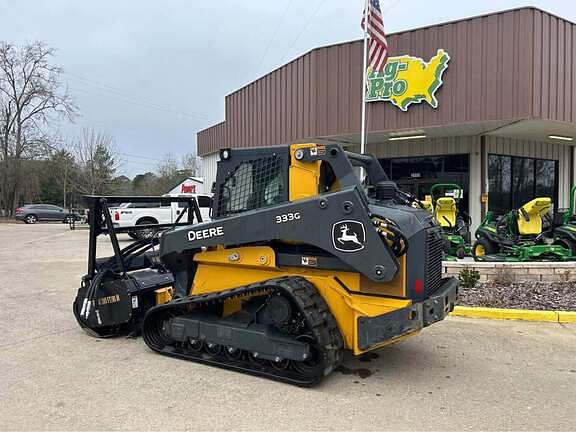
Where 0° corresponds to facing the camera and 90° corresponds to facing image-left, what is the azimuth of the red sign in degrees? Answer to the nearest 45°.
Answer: approximately 0°

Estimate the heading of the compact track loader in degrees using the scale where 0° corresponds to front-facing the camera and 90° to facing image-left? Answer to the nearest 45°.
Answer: approximately 135°

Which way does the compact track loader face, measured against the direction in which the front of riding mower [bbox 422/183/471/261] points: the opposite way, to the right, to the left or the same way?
to the right

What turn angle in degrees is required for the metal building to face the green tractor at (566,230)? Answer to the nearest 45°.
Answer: approximately 45° to its left

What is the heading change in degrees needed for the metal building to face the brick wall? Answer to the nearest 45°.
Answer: approximately 45° to its left

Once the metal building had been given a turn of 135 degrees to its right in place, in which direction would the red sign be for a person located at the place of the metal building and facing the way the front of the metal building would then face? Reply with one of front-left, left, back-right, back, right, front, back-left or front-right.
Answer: front-left

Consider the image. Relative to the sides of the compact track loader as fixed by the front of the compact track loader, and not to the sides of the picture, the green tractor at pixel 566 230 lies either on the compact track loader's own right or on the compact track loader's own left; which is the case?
on the compact track loader's own right

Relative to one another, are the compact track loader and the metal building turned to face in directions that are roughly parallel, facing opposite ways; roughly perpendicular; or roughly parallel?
roughly perpendicular

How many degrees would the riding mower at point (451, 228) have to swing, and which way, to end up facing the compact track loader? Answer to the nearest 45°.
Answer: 0° — it already faces it

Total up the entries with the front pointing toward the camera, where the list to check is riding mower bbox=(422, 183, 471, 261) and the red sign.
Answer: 2
